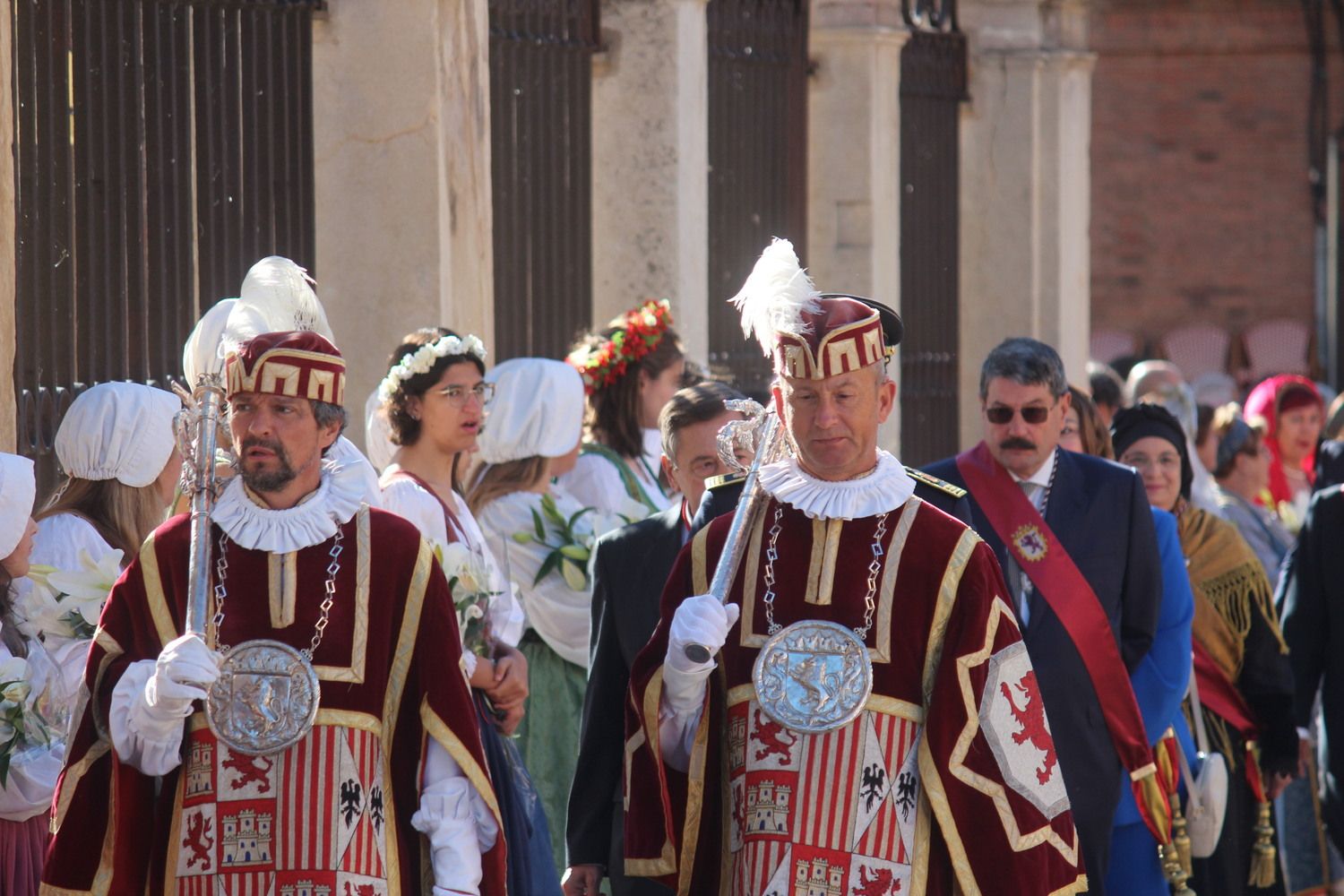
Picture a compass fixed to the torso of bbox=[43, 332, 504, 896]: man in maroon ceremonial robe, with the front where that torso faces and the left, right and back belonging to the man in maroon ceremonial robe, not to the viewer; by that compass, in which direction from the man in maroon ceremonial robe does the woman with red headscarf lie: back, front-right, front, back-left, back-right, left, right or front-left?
back-left

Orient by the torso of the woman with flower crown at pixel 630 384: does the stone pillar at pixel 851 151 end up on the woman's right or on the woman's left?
on the woman's left

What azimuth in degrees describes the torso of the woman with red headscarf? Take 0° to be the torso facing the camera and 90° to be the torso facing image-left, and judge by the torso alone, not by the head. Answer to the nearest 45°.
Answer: approximately 315°

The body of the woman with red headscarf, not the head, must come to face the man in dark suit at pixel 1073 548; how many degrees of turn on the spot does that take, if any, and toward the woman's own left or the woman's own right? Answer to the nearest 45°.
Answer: approximately 45° to the woman's own right

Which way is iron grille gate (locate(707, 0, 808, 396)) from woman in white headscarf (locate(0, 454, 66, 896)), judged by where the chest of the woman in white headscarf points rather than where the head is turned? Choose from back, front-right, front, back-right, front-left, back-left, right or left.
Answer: front-left

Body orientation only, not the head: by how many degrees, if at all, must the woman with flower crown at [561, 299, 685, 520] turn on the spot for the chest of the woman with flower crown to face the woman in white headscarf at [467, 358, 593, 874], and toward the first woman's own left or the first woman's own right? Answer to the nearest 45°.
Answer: approximately 90° to the first woman's own right

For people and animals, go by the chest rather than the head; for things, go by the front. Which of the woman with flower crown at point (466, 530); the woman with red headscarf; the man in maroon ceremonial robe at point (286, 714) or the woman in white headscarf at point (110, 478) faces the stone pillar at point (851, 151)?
the woman in white headscarf

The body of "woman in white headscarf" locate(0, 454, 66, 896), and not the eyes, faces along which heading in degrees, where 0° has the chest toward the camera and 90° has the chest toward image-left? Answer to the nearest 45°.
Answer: approximately 270°
